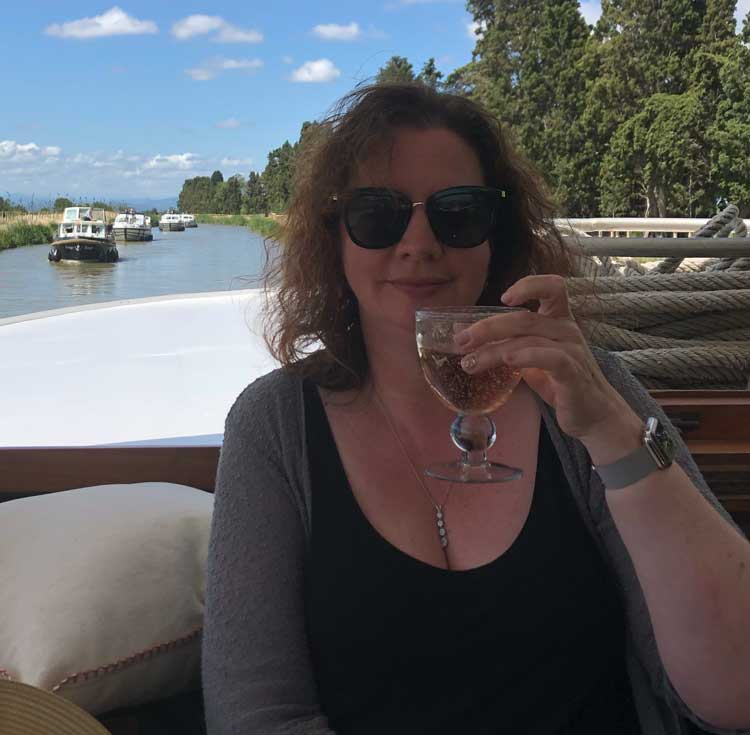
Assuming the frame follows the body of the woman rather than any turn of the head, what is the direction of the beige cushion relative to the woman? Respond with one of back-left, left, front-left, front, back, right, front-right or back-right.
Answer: right

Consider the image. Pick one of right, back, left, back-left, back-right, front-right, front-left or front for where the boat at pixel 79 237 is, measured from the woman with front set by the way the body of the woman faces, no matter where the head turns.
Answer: back-right

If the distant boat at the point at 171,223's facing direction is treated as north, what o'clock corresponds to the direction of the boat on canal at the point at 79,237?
The boat on canal is roughly at 1 o'clock from the distant boat.

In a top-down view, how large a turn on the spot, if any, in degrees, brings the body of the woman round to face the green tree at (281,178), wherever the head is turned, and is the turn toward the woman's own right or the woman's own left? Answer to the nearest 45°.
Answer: approximately 135° to the woman's own right

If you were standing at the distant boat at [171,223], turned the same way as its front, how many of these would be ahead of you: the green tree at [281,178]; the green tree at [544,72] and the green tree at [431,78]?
2

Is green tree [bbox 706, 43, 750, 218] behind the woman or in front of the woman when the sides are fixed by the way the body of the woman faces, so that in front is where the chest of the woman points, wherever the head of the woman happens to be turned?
behind

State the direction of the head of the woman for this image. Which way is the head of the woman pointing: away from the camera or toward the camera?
toward the camera

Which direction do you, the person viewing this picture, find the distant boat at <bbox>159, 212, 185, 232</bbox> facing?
facing the viewer

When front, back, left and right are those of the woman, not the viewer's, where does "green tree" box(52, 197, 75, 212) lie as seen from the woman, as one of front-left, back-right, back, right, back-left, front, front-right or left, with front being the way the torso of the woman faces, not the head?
back-right

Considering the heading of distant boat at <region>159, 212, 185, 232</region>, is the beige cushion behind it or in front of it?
in front

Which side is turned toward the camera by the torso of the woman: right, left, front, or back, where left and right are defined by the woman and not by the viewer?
front

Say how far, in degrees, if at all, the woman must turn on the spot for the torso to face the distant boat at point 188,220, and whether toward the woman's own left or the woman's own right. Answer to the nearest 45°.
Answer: approximately 135° to the woman's own right

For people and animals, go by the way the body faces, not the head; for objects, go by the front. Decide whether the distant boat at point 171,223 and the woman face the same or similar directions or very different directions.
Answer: same or similar directions

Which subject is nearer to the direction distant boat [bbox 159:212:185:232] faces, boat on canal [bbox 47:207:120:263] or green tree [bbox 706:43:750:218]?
the boat on canal

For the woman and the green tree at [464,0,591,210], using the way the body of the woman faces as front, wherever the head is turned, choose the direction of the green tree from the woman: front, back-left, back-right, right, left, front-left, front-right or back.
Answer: back

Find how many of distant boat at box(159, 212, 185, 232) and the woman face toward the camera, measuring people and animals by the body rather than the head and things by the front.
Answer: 2
